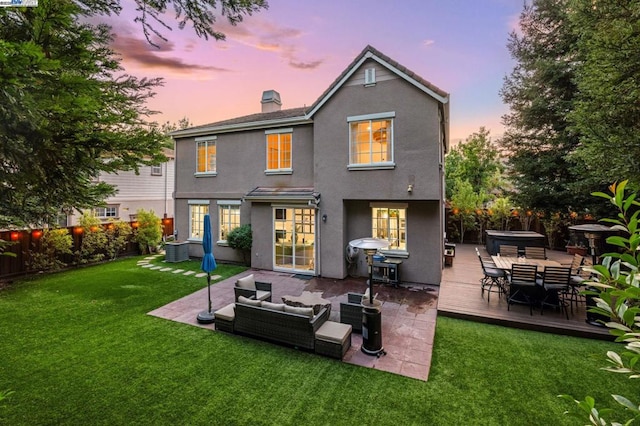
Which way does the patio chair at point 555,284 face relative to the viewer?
away from the camera

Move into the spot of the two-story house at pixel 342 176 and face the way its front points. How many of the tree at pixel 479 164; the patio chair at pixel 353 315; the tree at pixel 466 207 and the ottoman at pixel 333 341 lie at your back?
2

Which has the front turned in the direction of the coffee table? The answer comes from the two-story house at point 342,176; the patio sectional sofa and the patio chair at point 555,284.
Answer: the patio sectional sofa

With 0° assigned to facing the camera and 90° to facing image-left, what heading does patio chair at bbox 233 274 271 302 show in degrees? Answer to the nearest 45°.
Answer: approximately 315°

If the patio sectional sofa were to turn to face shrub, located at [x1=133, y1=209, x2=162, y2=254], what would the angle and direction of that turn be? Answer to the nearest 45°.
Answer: approximately 90° to its left

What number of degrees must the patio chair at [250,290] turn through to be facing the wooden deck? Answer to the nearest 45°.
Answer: approximately 45° to its left

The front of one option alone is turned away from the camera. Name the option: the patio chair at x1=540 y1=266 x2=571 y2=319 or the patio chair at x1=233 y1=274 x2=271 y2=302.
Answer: the patio chair at x1=540 y1=266 x2=571 y2=319

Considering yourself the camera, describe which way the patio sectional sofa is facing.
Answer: facing away from the viewer and to the right of the viewer

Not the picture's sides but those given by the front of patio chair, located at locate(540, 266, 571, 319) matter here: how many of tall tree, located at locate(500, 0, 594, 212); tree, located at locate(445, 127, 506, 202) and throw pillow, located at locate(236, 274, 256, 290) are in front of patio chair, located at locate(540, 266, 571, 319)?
2

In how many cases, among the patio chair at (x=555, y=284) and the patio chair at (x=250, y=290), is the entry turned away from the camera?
1

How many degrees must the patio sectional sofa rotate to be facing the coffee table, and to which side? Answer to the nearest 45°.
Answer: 0° — it already faces it

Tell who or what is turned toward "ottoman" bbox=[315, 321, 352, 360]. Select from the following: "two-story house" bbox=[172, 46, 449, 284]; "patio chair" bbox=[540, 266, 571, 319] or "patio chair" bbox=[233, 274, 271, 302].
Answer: "patio chair" bbox=[233, 274, 271, 302]

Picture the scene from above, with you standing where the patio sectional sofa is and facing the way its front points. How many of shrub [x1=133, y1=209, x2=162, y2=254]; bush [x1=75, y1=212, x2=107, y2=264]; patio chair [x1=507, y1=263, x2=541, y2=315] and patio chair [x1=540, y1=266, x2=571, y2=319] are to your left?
2
